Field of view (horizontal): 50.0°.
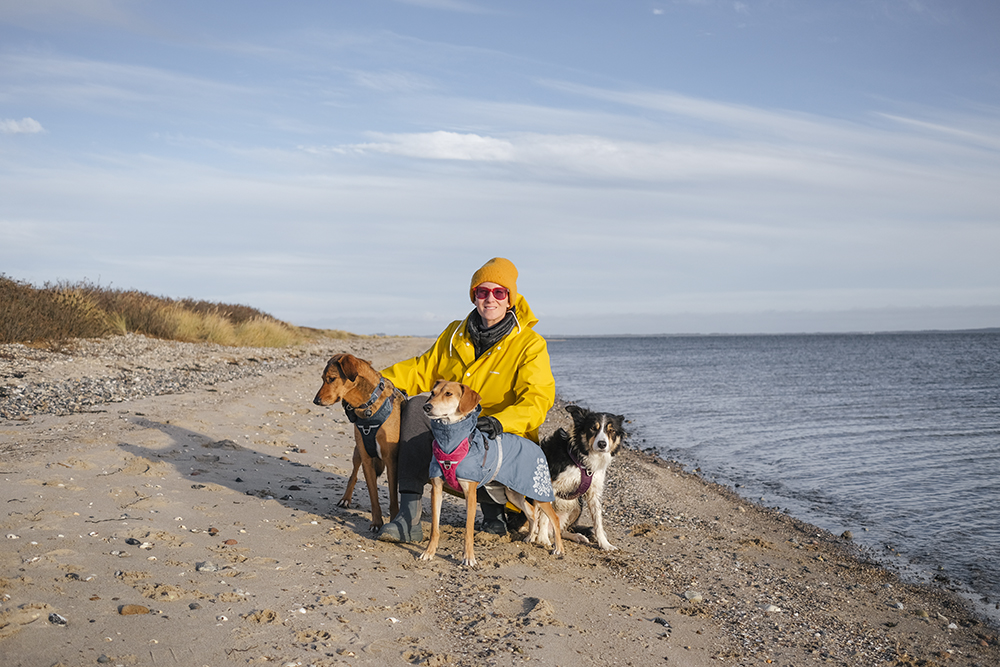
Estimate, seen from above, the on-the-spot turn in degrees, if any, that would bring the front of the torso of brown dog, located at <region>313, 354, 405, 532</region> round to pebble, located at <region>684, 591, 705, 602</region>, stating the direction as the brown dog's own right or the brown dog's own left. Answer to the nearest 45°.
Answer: approximately 45° to the brown dog's own left

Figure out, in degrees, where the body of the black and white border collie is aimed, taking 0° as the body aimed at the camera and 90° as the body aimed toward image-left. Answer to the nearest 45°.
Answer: approximately 315°

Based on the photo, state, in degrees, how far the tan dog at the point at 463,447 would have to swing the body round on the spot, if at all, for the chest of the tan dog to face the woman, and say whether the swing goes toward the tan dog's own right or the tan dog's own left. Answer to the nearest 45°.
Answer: approximately 135° to the tan dog's own right

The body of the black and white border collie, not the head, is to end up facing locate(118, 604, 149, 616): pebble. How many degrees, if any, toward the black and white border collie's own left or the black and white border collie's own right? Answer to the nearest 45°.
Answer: approximately 90° to the black and white border collie's own right

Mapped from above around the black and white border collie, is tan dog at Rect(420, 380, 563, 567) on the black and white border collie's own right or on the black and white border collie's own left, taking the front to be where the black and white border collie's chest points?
on the black and white border collie's own right

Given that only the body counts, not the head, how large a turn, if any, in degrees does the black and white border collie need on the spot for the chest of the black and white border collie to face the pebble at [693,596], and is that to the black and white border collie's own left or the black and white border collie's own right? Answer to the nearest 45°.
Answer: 0° — it already faces it

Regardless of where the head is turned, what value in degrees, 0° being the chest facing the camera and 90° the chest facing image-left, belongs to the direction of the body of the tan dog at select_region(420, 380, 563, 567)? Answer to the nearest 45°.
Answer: approximately 45°

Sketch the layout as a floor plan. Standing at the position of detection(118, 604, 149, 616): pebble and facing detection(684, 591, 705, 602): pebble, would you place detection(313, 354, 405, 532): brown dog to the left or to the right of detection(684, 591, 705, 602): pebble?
left
